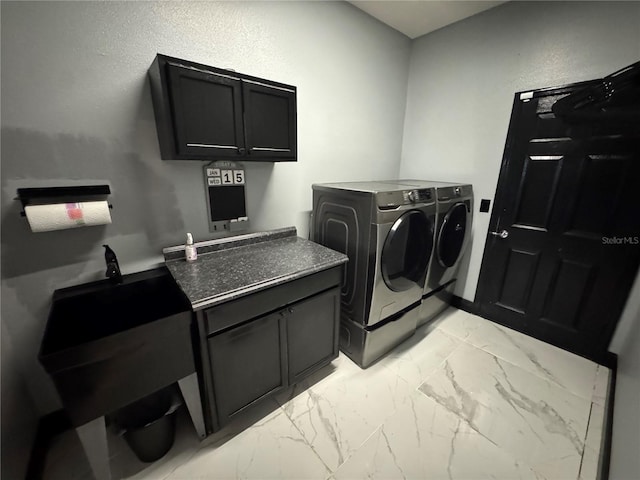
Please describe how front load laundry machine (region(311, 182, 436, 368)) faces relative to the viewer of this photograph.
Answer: facing the viewer and to the right of the viewer

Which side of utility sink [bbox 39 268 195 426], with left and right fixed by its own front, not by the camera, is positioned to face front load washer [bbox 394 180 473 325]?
left

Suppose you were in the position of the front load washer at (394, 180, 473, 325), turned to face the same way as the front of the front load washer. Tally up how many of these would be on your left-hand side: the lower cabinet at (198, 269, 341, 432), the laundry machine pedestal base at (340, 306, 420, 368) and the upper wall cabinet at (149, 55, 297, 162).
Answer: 0

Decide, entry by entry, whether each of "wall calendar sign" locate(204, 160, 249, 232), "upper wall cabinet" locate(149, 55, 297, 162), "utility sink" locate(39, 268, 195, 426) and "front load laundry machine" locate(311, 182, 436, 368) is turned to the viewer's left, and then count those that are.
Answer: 0

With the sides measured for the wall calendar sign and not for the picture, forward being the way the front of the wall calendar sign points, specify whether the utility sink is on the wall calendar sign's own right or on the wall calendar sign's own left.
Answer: on the wall calendar sign's own right

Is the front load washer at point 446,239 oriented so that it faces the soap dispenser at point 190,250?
no

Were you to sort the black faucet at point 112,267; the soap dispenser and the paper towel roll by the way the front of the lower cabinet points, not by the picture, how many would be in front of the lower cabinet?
0

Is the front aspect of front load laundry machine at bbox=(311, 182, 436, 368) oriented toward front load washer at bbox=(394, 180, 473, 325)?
no

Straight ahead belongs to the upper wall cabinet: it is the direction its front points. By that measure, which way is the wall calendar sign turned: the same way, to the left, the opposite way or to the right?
the same way

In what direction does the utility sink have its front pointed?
toward the camera

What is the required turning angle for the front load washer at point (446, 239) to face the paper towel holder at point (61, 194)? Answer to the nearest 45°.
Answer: approximately 90° to its right

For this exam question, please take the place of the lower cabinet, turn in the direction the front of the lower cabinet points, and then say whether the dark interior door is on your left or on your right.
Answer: on your left

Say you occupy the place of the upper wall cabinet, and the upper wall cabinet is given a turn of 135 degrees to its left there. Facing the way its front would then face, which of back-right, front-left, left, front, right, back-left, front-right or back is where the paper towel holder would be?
left
